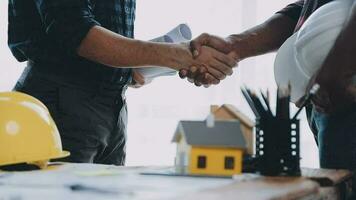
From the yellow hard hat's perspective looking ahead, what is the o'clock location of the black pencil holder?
The black pencil holder is roughly at 1 o'clock from the yellow hard hat.

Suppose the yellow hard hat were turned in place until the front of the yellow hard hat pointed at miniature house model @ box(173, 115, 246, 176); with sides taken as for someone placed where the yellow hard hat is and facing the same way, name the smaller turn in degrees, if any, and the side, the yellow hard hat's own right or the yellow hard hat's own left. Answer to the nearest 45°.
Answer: approximately 45° to the yellow hard hat's own right

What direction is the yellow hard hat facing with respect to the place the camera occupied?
facing to the right of the viewer
